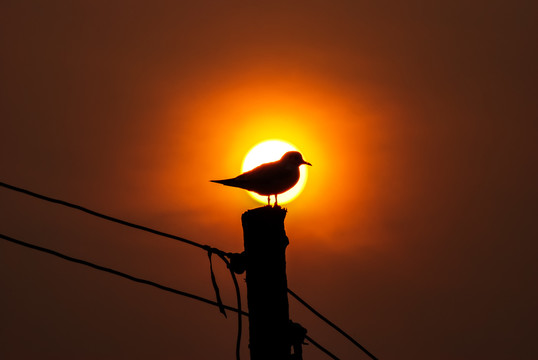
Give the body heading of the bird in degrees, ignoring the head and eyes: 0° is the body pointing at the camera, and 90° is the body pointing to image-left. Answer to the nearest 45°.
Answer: approximately 270°
